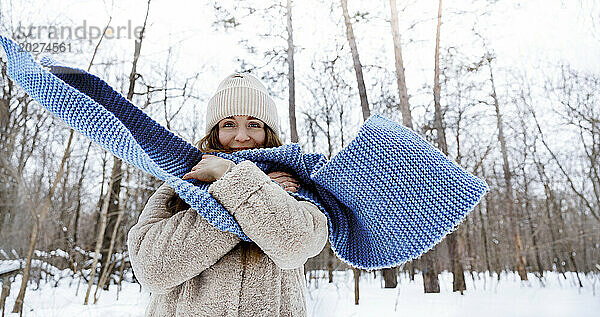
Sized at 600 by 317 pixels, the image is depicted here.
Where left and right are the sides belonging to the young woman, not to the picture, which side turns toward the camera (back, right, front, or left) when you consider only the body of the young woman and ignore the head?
front

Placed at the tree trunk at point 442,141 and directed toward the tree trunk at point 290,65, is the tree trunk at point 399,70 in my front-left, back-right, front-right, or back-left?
front-left

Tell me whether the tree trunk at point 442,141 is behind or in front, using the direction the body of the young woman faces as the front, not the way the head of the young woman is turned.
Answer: behind

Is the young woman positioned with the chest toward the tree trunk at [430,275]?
no

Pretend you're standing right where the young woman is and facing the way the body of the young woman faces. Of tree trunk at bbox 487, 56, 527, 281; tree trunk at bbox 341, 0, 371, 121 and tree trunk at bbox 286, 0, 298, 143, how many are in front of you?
0

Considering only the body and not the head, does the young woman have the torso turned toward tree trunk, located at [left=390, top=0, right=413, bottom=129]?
no

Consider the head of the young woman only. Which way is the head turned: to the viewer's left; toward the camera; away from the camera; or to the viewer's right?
toward the camera

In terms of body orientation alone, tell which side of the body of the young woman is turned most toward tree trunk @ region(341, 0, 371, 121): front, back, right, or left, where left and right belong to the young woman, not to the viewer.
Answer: back

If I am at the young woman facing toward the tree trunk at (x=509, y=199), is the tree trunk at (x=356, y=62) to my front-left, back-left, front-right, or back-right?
front-left

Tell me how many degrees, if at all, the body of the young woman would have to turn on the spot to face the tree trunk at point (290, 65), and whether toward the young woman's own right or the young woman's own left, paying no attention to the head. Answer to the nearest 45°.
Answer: approximately 180°
